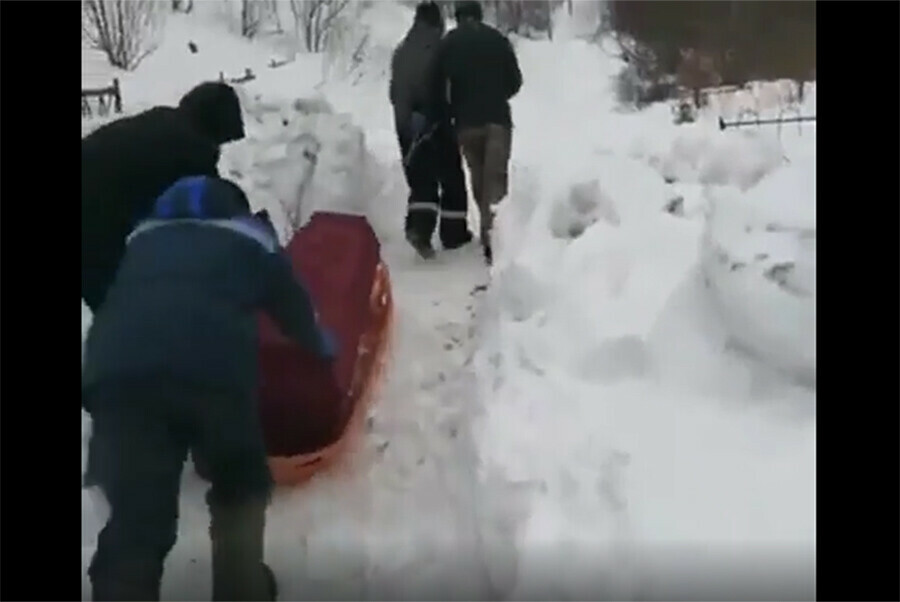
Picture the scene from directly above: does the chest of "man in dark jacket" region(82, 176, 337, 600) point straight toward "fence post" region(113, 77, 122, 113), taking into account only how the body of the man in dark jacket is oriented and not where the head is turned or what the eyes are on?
yes

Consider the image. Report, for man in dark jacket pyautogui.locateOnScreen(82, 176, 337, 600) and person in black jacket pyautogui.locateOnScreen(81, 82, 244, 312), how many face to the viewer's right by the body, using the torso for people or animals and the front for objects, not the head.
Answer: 1

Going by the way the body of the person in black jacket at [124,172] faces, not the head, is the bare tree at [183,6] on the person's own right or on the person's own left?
on the person's own left

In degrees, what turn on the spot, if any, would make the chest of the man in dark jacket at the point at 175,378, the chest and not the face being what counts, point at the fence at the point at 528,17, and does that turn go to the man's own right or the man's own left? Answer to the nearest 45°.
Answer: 0° — they already face it

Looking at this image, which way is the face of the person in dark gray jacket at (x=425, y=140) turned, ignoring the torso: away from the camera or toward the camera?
away from the camera

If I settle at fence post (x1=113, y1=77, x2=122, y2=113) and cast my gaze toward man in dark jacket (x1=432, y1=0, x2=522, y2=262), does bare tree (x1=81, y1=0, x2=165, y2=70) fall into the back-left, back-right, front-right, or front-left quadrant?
back-left

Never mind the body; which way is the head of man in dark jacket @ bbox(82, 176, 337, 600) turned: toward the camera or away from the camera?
away from the camera

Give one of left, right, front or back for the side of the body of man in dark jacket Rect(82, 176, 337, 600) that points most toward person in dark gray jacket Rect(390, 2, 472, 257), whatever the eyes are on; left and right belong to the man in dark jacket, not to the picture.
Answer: front

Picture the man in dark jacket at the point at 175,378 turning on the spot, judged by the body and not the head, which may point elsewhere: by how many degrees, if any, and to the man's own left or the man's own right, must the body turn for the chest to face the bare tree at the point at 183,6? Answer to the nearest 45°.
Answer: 0° — they already face it

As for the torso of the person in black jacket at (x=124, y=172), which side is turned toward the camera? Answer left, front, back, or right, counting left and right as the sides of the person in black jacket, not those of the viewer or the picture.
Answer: right

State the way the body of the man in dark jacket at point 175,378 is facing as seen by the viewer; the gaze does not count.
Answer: away from the camera

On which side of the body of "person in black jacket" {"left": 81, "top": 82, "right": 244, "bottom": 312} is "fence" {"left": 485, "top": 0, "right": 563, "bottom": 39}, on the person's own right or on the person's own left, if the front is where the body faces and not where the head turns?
on the person's own left

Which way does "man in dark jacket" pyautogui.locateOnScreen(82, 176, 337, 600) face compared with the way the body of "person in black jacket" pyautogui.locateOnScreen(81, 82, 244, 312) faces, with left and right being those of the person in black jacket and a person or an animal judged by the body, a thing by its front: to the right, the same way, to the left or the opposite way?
to the left
